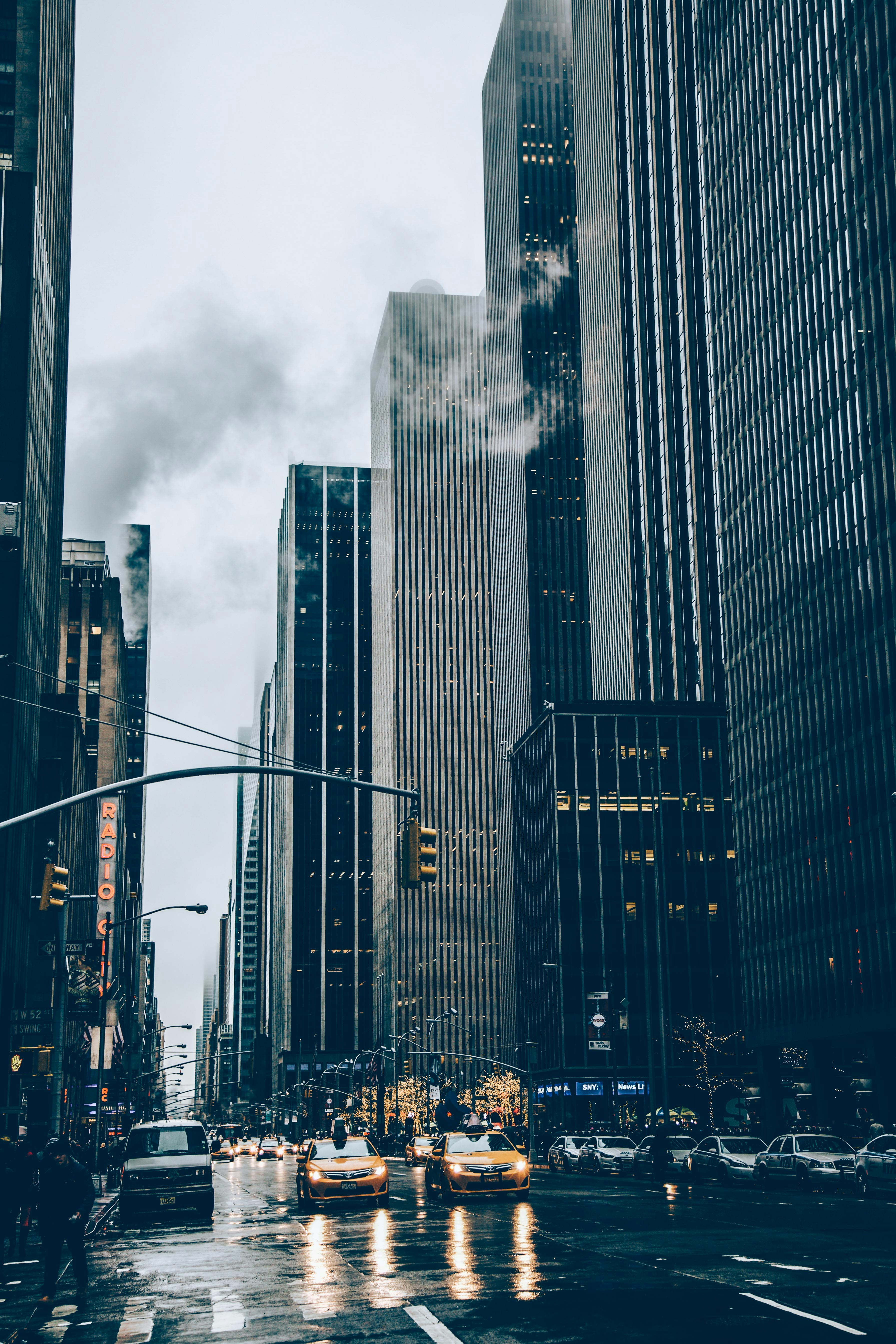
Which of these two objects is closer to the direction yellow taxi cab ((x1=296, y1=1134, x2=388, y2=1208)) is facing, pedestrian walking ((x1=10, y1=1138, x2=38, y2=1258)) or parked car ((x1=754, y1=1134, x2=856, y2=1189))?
the pedestrian walking

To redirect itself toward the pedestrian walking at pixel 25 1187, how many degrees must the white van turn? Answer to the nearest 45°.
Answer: approximately 45° to its right

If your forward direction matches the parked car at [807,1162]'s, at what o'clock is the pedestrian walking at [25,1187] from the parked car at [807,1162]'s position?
The pedestrian walking is roughly at 3 o'clock from the parked car.

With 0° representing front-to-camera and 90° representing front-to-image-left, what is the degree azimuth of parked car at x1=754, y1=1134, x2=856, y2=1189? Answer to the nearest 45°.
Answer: approximately 315°

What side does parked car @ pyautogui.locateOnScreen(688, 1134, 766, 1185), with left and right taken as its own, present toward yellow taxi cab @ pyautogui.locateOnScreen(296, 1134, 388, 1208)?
right

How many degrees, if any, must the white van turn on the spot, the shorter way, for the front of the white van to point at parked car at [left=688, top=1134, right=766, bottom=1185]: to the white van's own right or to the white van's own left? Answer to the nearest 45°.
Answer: approximately 135° to the white van's own left

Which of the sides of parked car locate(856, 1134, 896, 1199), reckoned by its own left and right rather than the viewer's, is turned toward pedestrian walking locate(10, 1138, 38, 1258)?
right

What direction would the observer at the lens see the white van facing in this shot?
facing the viewer

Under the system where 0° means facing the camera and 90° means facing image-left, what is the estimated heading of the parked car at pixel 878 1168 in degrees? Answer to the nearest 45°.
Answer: approximately 315°

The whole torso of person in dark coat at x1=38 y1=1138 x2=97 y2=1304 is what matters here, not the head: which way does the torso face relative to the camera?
toward the camera

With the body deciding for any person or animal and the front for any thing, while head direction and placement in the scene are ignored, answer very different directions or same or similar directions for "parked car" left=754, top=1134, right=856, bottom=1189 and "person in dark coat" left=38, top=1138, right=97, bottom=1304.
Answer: same or similar directions
